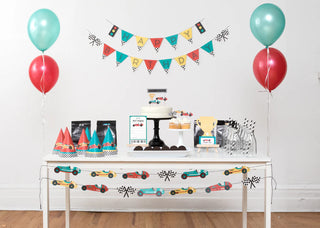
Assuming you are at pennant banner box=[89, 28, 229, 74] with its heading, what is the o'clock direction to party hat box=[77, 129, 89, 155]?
The party hat is roughly at 1 o'clock from the pennant banner.

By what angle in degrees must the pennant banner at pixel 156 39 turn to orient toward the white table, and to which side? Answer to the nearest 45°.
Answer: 0° — it already faces it

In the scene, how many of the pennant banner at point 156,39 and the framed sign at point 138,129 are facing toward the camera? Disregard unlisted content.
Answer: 2

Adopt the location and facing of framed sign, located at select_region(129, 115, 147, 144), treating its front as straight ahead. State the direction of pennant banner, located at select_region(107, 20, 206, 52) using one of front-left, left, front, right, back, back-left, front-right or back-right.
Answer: back
